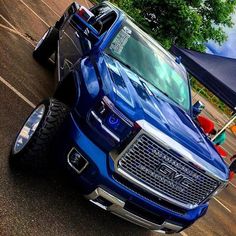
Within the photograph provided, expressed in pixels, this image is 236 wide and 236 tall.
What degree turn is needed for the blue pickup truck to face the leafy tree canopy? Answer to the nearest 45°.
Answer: approximately 135° to its left

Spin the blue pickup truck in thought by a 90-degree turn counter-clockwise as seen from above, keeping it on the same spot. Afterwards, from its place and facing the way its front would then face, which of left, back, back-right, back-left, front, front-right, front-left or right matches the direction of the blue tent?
front-left

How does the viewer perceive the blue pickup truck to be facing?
facing the viewer and to the right of the viewer
